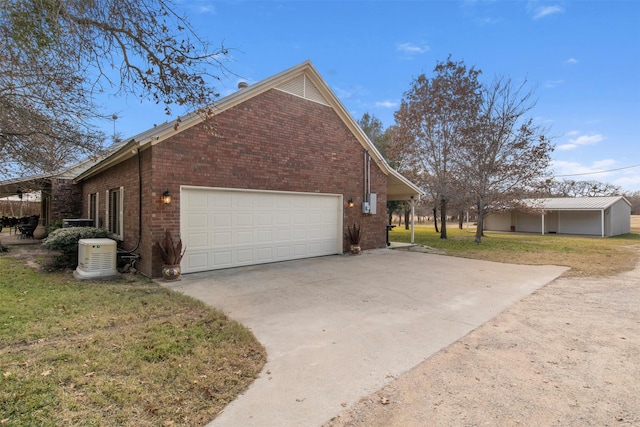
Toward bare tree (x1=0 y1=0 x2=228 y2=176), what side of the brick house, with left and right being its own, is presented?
right

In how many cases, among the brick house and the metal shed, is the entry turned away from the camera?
0

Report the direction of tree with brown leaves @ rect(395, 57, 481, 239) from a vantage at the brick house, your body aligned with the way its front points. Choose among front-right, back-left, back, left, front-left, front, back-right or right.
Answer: left

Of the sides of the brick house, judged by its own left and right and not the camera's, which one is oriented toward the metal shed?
left

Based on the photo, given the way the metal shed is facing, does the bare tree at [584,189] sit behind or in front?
behind

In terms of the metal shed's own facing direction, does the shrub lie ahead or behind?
ahead

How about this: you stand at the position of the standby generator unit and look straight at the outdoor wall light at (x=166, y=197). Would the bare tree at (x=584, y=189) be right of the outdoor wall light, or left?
left

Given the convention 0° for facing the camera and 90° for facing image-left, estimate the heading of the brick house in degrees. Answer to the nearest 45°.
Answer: approximately 315°

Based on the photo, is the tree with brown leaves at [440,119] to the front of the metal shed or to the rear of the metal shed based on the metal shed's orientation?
to the front

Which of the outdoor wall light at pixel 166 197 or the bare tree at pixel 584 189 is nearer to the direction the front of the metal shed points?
the outdoor wall light

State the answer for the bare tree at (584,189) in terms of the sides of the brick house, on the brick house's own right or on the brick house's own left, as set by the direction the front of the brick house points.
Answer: on the brick house's own left

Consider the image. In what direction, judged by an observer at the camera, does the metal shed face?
facing the viewer and to the left of the viewer

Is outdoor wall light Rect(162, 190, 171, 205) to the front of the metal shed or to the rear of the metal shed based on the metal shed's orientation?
to the front
